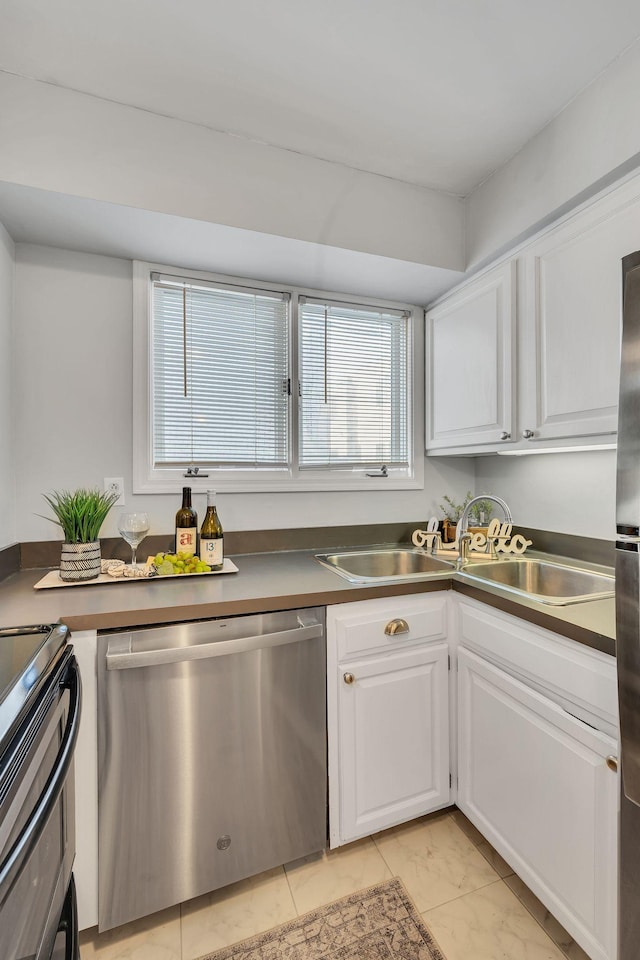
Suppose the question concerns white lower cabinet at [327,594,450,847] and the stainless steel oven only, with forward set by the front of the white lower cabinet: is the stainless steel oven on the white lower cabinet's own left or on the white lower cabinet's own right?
on the white lower cabinet's own right

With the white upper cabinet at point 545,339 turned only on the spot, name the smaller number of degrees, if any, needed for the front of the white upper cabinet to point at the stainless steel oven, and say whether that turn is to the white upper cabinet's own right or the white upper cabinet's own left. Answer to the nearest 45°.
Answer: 0° — it already faces it

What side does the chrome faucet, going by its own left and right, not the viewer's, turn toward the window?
back

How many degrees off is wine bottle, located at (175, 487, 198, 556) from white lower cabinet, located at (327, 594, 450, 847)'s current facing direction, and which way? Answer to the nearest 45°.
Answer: approximately 135° to its right

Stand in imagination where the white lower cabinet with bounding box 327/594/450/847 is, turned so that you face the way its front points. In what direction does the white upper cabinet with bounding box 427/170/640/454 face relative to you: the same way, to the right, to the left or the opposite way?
to the right

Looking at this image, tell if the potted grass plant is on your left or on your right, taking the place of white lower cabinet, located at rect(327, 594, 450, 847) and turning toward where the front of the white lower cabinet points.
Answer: on your right

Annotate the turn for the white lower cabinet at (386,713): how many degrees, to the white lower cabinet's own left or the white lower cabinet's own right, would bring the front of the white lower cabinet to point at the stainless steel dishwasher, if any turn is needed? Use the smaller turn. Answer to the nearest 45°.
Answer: approximately 90° to the white lower cabinet's own right
